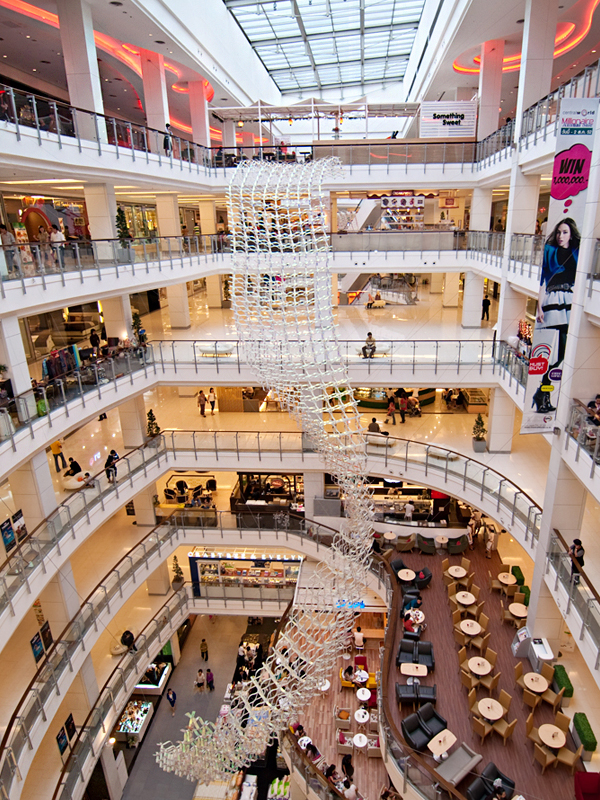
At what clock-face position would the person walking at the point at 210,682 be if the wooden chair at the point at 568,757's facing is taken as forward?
The person walking is roughly at 11 o'clock from the wooden chair.

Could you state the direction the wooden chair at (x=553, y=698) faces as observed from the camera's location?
facing away from the viewer and to the left of the viewer

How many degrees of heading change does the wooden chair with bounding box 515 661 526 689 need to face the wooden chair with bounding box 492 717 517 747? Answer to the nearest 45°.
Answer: approximately 45° to its right

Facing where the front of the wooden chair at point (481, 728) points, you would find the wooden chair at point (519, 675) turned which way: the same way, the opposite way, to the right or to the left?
to the right

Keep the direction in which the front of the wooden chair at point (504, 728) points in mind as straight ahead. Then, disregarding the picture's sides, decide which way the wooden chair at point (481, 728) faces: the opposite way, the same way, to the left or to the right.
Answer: to the right

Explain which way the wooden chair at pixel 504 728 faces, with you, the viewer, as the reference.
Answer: facing away from the viewer and to the left of the viewer

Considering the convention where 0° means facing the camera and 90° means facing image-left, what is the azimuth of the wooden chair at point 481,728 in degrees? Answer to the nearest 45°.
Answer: approximately 225°
